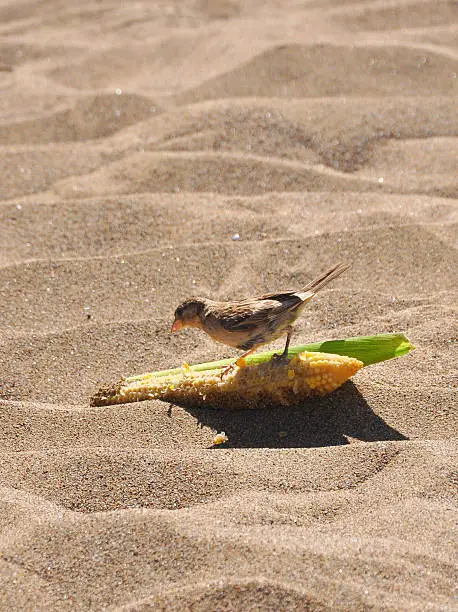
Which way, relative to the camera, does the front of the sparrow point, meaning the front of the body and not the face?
to the viewer's left
